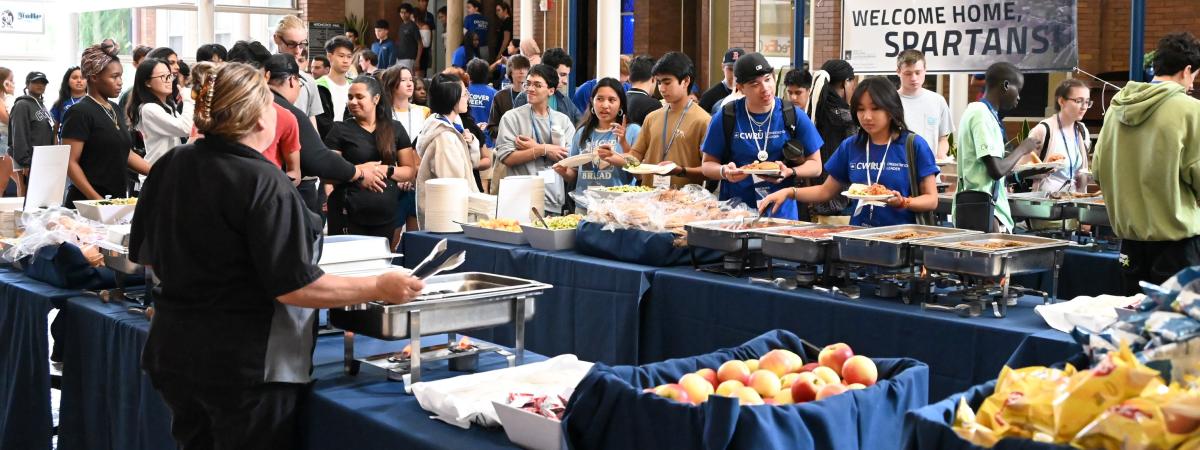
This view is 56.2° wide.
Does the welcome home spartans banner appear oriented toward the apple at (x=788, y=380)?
yes

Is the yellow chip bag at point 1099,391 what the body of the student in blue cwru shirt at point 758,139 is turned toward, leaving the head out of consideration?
yes

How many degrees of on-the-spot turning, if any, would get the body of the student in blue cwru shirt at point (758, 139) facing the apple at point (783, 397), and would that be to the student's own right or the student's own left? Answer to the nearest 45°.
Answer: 0° — they already face it

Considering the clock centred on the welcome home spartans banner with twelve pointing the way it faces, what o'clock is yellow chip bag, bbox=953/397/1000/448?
The yellow chip bag is roughly at 12 o'clock from the welcome home spartans banner.

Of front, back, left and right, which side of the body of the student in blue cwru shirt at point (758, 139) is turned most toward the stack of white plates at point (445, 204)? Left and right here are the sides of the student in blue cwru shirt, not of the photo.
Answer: right

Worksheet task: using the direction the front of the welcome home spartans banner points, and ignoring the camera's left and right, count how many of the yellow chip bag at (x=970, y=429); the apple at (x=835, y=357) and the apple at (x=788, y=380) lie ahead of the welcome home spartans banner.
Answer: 3

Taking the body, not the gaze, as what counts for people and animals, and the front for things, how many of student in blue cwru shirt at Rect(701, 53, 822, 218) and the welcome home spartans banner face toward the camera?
2

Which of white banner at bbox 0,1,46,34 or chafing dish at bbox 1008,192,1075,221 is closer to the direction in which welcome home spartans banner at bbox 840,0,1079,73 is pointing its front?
the chafing dish

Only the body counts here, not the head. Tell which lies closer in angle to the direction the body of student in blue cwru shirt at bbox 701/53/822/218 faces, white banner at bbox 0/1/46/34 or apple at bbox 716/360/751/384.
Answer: the apple

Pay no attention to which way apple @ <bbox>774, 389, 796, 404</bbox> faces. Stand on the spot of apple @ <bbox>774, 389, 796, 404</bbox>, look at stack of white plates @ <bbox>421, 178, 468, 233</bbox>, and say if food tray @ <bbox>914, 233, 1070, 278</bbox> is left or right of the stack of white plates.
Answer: right
